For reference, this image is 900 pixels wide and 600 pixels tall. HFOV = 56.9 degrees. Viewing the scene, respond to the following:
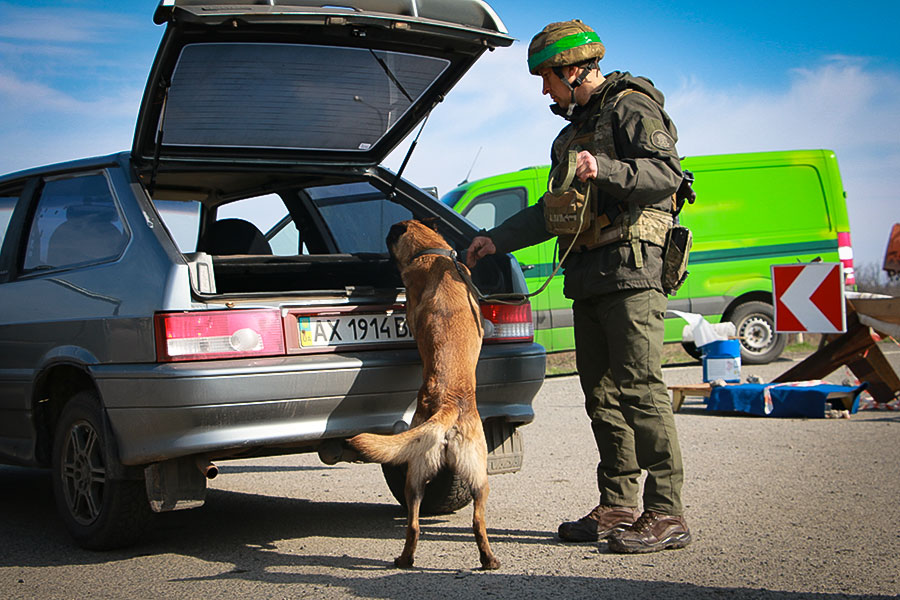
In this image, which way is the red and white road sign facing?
toward the camera

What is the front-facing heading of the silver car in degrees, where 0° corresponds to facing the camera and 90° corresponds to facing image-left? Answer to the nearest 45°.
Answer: approximately 135°

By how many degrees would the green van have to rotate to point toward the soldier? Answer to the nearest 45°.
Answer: approximately 90° to its left

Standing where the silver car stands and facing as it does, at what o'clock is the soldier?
The soldier is roughly at 5 o'clock from the silver car.

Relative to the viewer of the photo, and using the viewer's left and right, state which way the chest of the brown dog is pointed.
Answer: facing away from the viewer

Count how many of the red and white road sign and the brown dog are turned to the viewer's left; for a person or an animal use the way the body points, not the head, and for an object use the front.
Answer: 0

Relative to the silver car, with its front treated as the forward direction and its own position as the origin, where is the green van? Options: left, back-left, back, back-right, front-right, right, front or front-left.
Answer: right

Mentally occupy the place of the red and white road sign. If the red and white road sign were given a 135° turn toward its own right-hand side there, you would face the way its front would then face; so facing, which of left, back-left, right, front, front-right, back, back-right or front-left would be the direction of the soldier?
back-left

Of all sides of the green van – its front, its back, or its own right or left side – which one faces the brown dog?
left

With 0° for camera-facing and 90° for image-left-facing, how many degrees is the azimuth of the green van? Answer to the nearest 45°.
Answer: approximately 90°

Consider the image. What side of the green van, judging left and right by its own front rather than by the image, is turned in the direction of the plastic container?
left

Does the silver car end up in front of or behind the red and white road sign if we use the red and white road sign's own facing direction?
in front

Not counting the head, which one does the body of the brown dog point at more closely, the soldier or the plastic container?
the plastic container

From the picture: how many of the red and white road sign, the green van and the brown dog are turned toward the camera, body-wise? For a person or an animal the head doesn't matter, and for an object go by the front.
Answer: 1

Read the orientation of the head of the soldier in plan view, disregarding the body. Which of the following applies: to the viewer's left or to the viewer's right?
to the viewer's left
